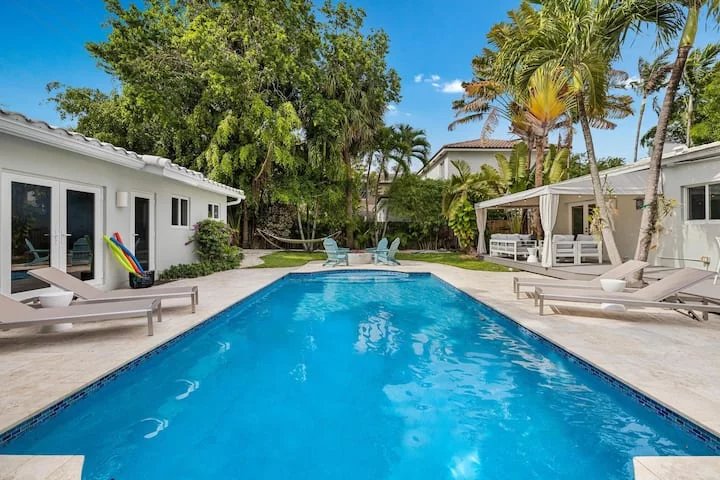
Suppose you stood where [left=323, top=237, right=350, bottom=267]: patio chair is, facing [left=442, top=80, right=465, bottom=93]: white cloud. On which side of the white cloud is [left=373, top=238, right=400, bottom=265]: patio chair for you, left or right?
right

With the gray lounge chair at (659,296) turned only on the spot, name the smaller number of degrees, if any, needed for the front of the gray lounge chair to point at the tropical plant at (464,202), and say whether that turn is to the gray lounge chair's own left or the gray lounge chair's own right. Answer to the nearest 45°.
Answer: approximately 45° to the gray lounge chair's own right

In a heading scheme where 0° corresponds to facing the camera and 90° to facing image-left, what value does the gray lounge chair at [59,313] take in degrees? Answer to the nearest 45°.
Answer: approximately 270°

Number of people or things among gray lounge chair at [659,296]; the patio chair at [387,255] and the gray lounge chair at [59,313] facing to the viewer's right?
1

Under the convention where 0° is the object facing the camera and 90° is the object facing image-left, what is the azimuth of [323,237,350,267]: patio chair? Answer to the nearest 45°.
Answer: approximately 315°

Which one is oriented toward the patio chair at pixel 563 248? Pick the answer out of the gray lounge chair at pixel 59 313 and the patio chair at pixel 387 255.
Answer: the gray lounge chair

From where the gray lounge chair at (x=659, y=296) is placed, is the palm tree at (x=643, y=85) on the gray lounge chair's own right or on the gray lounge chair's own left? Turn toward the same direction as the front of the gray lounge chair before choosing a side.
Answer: on the gray lounge chair's own right

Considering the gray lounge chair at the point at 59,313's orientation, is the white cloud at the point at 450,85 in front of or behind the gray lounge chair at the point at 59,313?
in front

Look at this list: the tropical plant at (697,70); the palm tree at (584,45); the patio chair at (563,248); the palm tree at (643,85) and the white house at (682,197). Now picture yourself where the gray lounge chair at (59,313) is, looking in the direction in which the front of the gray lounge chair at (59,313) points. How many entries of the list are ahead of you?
5

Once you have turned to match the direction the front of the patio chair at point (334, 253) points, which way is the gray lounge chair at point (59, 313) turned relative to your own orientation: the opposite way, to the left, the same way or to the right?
to the left

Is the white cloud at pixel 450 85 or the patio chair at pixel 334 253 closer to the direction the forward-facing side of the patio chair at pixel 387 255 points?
the patio chair

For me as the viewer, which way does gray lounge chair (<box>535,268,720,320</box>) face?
facing to the left of the viewer
